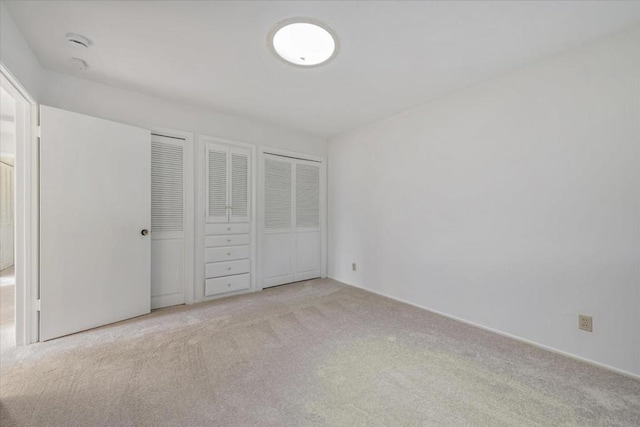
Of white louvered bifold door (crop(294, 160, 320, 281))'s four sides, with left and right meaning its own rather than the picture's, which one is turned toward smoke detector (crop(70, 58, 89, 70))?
right

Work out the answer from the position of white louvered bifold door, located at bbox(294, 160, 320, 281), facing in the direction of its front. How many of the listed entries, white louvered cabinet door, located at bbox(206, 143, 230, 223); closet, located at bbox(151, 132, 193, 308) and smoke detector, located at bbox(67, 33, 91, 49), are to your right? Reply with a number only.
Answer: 3

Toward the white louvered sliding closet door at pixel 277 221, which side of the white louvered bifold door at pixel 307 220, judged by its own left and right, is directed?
right

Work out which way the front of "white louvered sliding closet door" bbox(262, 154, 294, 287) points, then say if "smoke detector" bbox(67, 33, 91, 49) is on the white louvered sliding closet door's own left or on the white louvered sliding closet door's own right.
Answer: on the white louvered sliding closet door's own right

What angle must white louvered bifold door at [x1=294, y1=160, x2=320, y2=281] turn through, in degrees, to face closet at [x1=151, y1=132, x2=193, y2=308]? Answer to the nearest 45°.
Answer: approximately 90° to its right

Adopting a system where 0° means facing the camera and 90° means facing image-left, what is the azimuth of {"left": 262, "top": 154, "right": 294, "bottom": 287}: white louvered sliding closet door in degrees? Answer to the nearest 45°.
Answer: approximately 315°

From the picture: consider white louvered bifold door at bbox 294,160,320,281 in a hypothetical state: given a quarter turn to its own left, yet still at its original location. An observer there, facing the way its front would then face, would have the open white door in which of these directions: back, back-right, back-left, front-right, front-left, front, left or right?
back

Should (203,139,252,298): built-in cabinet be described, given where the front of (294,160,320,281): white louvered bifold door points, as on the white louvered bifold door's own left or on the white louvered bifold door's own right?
on the white louvered bifold door's own right

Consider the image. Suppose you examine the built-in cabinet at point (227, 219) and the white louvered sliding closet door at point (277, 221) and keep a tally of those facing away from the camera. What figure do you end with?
0
